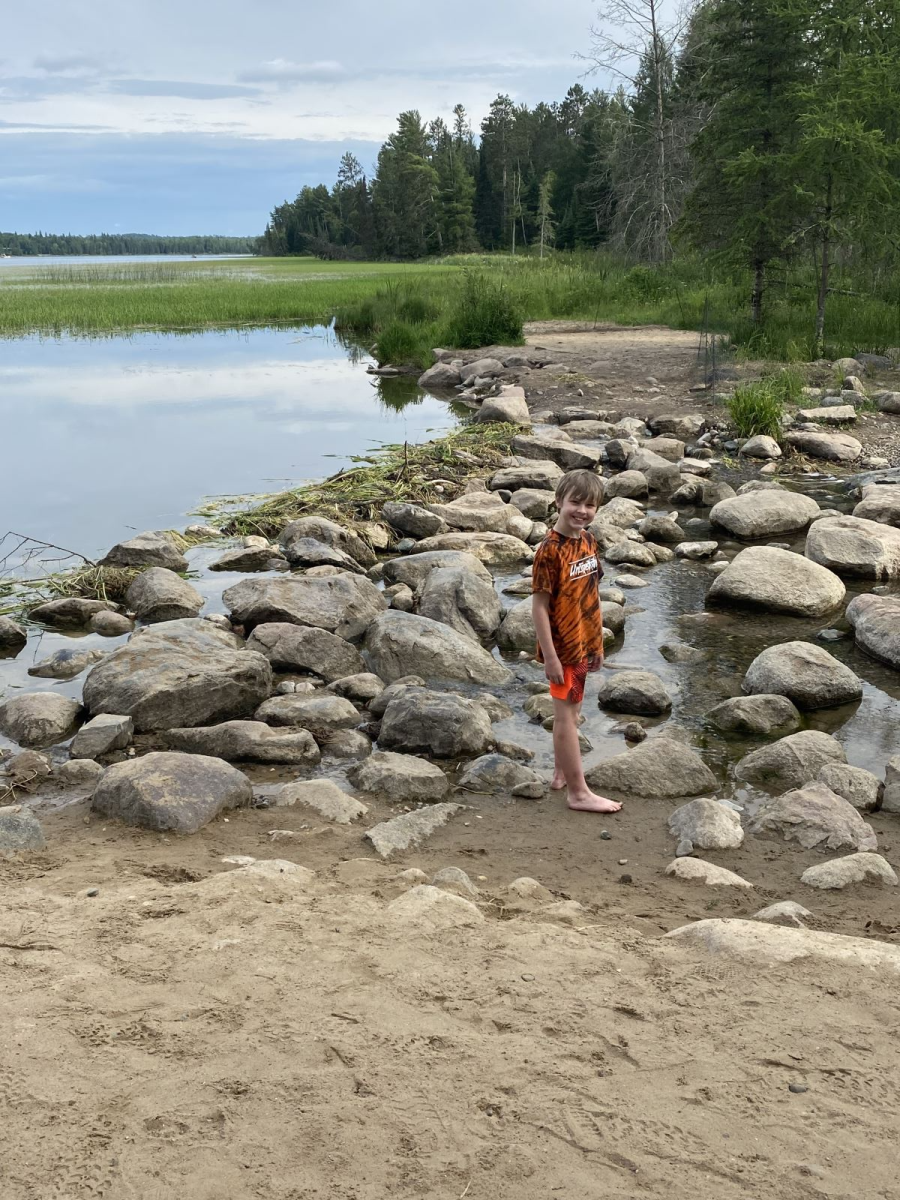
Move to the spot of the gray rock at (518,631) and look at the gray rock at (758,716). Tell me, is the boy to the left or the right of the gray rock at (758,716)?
right

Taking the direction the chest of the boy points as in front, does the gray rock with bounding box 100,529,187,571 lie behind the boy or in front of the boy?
behind

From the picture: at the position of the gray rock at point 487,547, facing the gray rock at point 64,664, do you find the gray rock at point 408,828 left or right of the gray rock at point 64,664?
left

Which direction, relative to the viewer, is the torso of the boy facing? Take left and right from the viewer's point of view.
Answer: facing the viewer and to the right of the viewer

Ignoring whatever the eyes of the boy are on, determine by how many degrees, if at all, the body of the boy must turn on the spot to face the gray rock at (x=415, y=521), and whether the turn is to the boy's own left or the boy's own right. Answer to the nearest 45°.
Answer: approximately 135° to the boy's own left

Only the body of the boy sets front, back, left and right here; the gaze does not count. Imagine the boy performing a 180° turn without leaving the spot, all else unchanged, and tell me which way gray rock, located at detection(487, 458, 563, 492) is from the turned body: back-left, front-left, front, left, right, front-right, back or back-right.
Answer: front-right

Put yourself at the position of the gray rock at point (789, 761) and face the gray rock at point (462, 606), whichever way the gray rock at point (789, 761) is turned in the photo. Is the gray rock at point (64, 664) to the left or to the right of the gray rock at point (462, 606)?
left

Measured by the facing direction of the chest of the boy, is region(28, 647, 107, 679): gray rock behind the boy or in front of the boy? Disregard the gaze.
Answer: behind

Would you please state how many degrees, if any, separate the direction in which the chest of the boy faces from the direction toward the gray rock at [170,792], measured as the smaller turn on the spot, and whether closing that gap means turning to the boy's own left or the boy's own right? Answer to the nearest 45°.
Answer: approximately 135° to the boy's own right

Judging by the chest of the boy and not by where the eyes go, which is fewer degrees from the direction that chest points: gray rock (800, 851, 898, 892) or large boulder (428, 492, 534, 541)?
the gray rock

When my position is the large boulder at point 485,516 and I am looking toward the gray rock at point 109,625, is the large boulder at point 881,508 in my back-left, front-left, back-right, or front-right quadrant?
back-left

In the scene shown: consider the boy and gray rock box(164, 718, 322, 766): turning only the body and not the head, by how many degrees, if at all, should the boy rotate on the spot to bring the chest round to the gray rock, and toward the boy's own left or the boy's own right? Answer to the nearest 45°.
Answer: approximately 135° to the boy's own right
